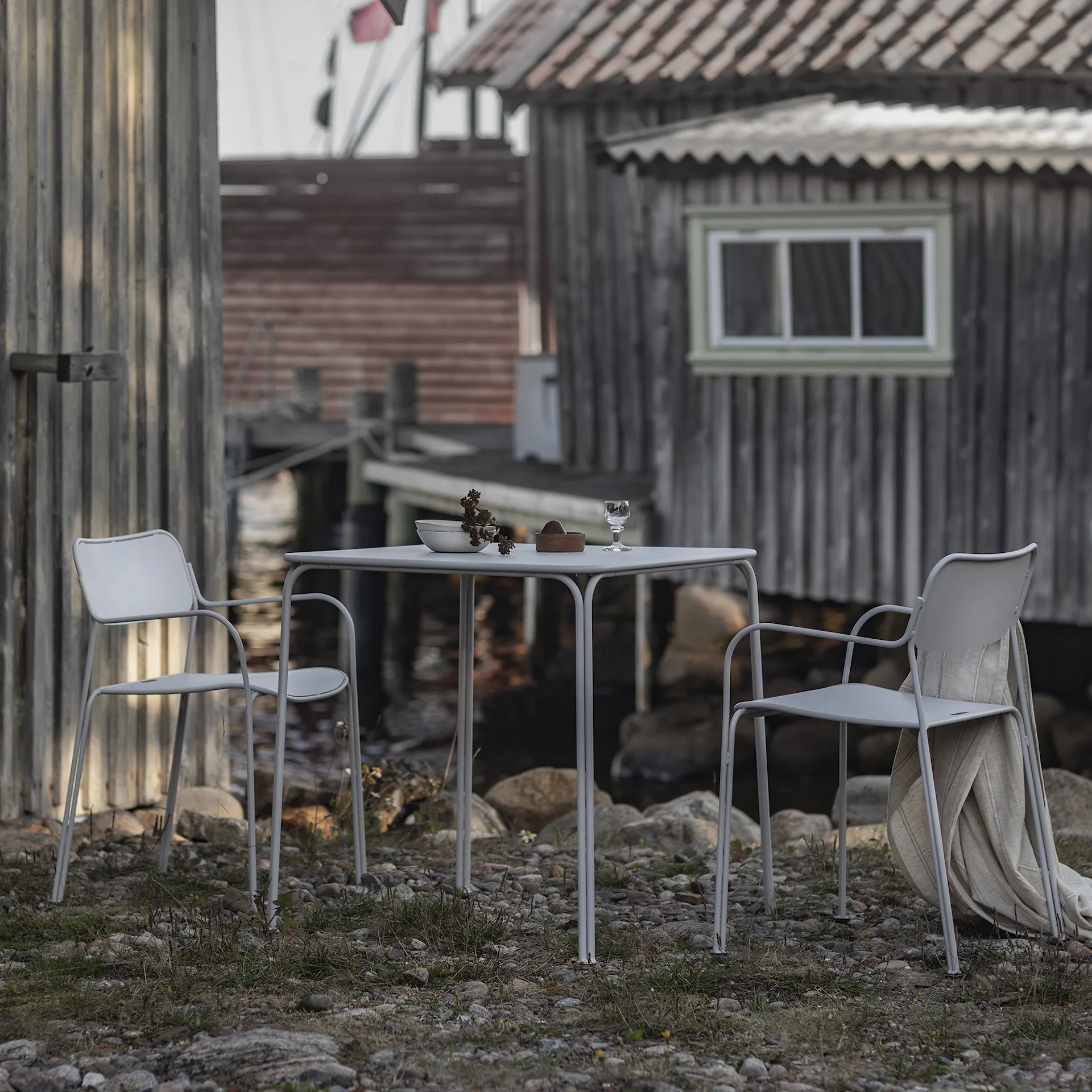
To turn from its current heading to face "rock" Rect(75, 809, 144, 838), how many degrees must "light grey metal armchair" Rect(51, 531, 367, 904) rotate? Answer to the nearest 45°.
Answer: approximately 135° to its left

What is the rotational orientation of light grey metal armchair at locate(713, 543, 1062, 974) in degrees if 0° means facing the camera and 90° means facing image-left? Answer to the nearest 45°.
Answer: approximately 135°

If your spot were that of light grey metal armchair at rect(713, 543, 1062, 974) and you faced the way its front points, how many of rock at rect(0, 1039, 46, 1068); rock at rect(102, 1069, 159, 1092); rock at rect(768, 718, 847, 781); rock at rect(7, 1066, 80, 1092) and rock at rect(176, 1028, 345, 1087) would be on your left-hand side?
4

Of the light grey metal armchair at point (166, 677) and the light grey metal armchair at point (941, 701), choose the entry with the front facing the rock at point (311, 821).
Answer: the light grey metal armchair at point (941, 701)

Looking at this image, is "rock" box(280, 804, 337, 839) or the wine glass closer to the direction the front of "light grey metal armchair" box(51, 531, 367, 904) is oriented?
the wine glass

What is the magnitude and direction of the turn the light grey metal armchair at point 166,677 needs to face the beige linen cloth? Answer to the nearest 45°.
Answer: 0° — it already faces it

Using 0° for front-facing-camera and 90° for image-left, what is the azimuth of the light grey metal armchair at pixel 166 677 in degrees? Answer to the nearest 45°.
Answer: approximately 315°

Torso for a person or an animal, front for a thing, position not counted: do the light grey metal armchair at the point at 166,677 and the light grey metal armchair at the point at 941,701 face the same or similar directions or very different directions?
very different directions
